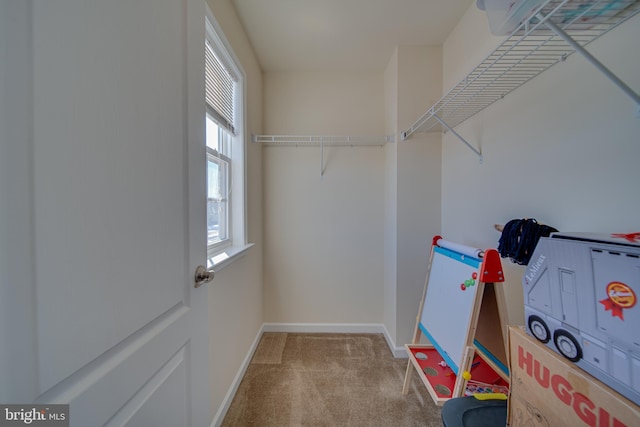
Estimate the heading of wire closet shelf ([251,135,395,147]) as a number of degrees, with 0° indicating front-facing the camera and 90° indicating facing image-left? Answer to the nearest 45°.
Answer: approximately 0°

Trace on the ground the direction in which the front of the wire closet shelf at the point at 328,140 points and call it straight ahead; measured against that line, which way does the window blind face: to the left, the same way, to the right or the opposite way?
to the left

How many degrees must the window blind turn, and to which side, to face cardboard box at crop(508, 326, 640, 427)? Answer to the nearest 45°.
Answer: approximately 45° to its right

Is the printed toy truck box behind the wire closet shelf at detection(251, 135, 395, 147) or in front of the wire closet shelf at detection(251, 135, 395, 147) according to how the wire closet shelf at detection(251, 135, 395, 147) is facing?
in front

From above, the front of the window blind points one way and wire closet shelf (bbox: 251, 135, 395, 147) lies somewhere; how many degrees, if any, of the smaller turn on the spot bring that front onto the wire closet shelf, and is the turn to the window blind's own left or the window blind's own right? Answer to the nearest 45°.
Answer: approximately 45° to the window blind's own left

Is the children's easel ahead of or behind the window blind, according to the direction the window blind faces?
ahead

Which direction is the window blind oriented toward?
to the viewer's right

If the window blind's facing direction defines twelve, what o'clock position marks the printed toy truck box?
The printed toy truck box is roughly at 2 o'clock from the window blind.

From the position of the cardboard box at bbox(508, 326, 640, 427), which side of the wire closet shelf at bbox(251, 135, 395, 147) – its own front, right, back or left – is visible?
front

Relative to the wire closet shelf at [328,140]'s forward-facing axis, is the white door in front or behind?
in front
